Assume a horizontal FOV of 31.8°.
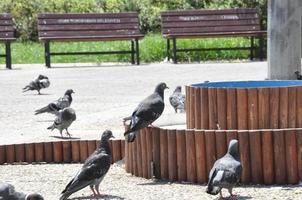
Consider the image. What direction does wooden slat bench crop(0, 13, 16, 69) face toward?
toward the camera

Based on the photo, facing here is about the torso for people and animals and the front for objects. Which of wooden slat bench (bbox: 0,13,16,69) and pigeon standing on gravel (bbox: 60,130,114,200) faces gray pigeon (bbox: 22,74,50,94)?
the wooden slat bench

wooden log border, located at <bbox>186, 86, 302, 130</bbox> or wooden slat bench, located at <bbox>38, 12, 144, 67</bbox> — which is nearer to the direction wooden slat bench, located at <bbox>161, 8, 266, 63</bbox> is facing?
the wooden log border

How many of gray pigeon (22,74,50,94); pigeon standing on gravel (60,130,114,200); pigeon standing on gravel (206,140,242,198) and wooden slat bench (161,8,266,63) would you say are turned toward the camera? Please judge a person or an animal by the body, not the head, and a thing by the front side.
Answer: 1

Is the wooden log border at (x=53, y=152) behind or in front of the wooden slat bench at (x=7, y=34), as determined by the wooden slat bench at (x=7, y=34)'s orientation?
in front

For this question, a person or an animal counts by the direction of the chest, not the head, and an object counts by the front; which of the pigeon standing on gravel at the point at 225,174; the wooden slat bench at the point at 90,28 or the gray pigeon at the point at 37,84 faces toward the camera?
the wooden slat bench

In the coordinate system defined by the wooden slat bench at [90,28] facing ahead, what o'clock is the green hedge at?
The green hedge is roughly at 6 o'clock from the wooden slat bench.

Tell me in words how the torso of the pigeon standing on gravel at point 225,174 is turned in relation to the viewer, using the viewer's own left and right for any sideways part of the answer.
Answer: facing away from the viewer and to the right of the viewer

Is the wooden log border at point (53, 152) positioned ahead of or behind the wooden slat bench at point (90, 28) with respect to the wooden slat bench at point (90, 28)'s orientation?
ahead

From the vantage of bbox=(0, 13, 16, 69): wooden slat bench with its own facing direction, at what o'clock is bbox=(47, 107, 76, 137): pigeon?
The pigeon is roughly at 12 o'clock from the wooden slat bench.

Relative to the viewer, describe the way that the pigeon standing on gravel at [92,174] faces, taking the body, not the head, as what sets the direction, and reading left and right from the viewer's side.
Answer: facing to the right of the viewer

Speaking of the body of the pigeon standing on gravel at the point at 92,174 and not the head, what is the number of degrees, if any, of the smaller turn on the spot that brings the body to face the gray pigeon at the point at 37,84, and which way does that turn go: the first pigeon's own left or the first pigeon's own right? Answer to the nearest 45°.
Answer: approximately 90° to the first pigeon's own left

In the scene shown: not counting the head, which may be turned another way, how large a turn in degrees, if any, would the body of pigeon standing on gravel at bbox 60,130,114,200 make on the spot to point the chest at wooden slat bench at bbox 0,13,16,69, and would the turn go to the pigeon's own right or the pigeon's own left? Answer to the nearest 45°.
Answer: approximately 90° to the pigeon's own left

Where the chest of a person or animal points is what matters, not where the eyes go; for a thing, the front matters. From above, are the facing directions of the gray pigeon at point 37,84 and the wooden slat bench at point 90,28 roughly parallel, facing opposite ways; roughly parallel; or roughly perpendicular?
roughly perpendicular

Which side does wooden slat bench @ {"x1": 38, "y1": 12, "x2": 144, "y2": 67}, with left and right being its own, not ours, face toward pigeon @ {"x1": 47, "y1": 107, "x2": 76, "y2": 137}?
front
